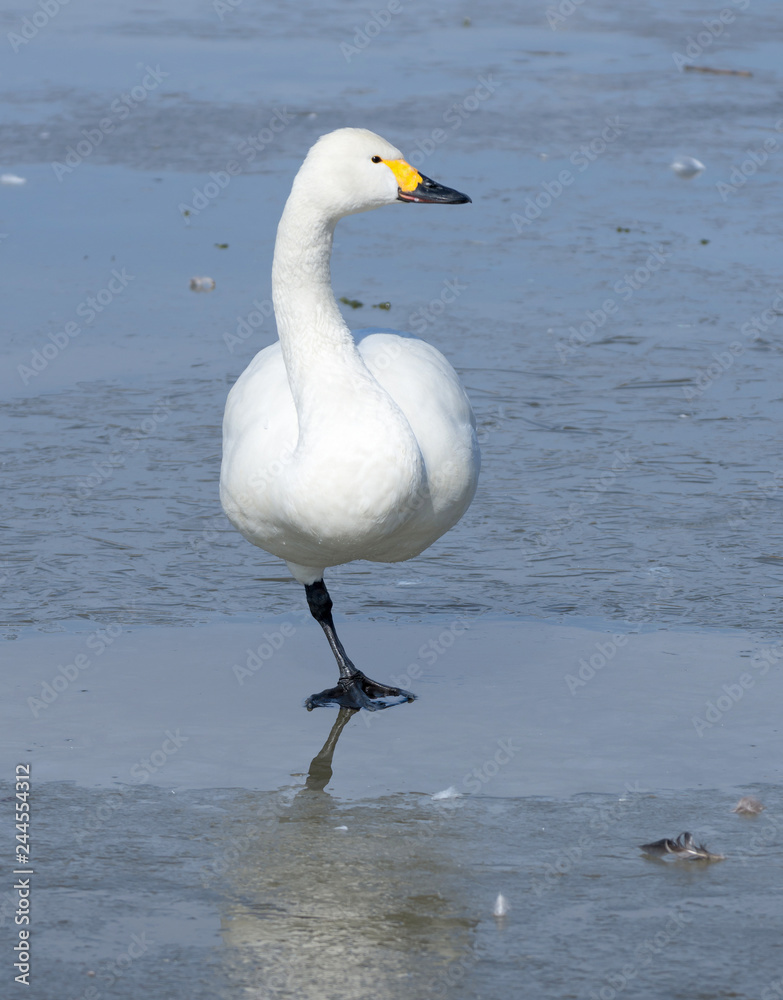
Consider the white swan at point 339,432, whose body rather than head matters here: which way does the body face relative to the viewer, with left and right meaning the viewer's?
facing the viewer
